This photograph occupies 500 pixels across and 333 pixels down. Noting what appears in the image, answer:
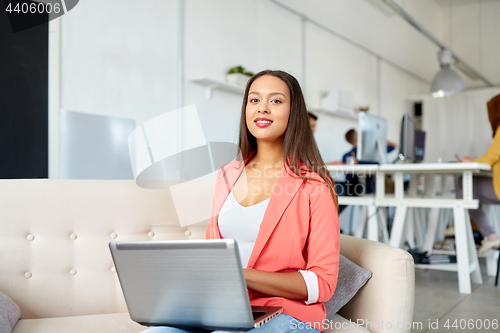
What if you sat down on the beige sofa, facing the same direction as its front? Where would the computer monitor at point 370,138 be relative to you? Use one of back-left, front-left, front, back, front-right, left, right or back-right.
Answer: back-left

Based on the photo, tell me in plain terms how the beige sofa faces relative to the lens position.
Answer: facing the viewer

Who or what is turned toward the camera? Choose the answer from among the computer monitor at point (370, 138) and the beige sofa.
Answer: the beige sofa

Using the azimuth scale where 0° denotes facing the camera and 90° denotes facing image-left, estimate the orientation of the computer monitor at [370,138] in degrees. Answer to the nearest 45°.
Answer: approximately 135°

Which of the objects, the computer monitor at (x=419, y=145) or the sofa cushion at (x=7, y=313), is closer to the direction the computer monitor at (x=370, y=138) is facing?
the computer monitor

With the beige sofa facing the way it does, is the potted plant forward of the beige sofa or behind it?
behind

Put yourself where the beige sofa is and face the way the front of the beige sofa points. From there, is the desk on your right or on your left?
on your left

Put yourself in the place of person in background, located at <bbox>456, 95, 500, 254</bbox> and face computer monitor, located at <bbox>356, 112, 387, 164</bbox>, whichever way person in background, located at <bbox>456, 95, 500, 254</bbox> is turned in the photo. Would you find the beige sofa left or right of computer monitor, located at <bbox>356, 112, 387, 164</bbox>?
left

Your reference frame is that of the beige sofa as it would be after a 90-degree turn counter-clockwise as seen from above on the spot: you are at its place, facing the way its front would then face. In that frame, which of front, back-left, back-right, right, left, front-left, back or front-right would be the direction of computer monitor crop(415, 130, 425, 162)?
front-left

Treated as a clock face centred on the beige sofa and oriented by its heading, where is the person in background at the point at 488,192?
The person in background is roughly at 8 o'clock from the beige sofa.

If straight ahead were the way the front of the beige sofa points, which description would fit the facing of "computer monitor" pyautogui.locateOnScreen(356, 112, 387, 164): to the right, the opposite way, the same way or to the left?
the opposite way
